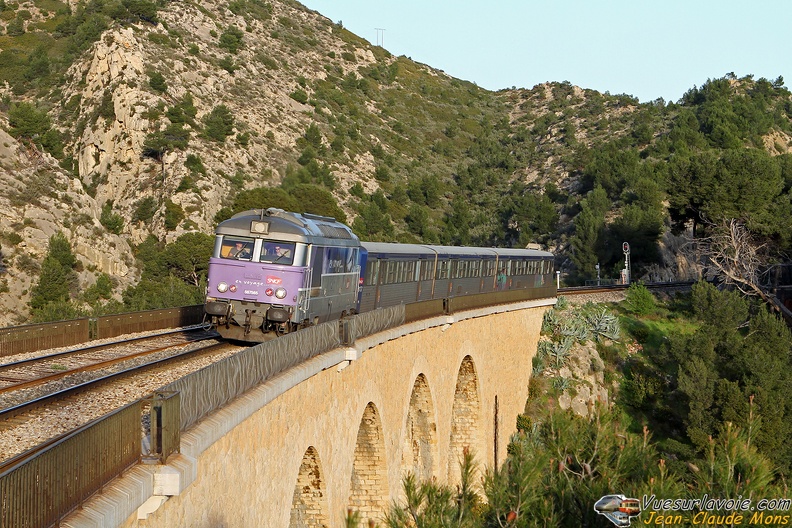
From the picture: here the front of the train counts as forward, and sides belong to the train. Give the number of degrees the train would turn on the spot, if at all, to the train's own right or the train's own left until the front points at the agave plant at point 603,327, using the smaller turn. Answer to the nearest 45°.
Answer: approximately 180°

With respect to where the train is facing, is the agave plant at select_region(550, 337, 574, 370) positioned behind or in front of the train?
behind

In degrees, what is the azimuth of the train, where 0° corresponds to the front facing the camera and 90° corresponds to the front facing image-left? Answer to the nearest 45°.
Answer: approximately 45°

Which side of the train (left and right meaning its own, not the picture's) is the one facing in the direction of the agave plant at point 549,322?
back

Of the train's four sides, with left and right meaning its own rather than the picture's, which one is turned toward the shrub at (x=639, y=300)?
back
